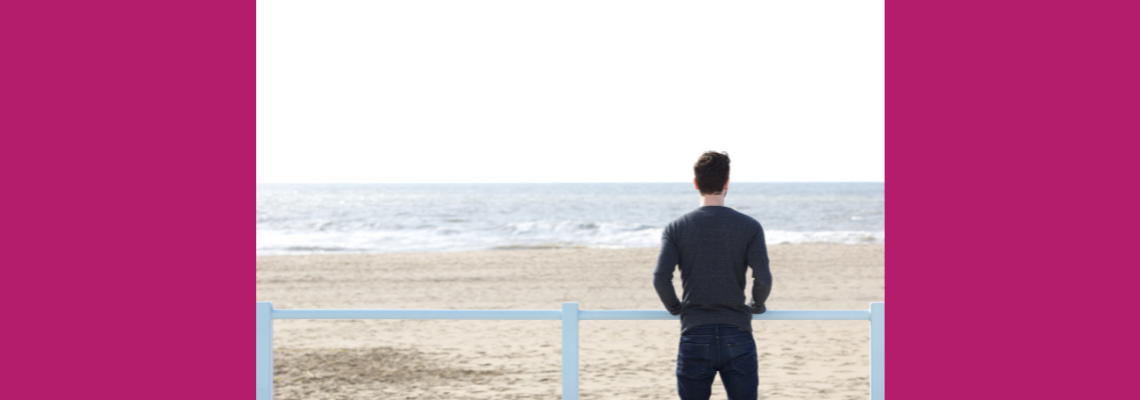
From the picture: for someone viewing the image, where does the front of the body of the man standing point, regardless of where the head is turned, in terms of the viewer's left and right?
facing away from the viewer

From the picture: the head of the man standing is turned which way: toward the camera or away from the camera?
away from the camera
